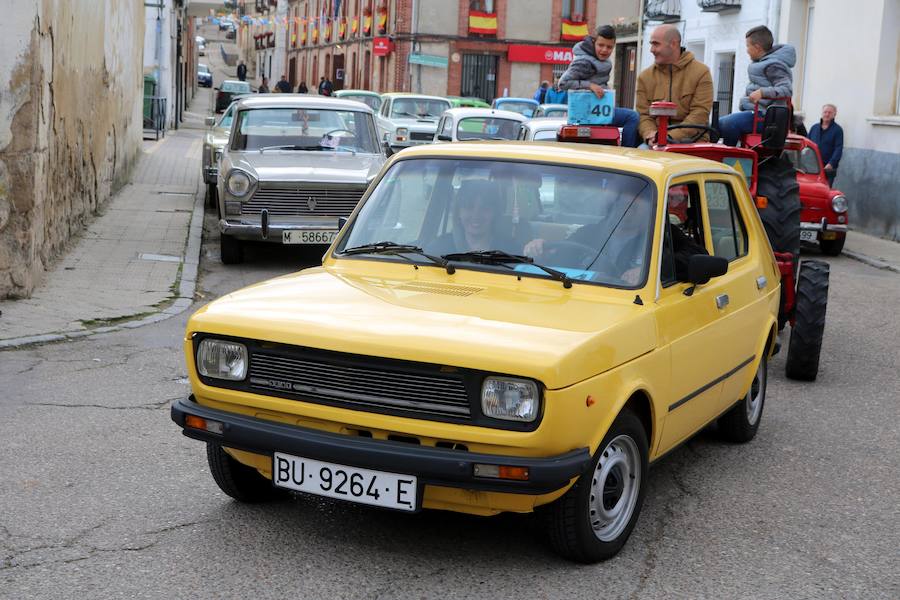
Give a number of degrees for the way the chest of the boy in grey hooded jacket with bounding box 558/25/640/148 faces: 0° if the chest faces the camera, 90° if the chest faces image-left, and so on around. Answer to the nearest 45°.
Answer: approximately 315°

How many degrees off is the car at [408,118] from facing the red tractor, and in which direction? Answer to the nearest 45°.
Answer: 0° — it already faces it

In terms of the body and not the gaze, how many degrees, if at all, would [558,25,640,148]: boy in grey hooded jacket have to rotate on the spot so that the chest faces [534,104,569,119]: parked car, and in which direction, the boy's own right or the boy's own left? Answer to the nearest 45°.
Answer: approximately 135° to the boy's own left

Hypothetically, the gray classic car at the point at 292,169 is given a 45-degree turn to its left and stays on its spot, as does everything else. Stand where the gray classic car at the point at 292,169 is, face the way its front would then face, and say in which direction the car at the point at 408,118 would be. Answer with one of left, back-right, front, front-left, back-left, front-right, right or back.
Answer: back-left

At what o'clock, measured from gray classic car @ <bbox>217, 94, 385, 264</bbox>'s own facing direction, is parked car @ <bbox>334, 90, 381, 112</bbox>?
The parked car is roughly at 6 o'clock from the gray classic car.

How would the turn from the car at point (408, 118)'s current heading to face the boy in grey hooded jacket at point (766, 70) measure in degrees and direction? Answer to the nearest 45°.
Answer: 0° — it already faces them

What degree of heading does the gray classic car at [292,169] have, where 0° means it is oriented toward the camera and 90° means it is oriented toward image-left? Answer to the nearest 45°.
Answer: approximately 0°

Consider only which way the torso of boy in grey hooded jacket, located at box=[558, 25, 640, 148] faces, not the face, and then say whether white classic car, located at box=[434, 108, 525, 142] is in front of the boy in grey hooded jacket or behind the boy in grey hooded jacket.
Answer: behind

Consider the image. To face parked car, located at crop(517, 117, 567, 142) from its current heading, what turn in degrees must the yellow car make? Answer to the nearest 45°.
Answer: approximately 135° to its right
